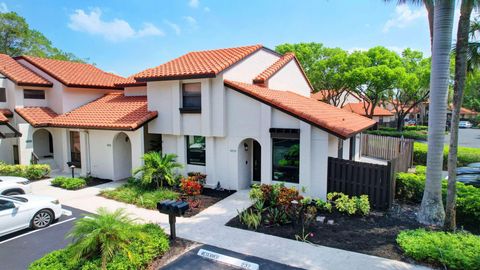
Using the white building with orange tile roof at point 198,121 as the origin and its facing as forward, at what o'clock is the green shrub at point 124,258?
The green shrub is roughly at 11 o'clock from the white building with orange tile roof.

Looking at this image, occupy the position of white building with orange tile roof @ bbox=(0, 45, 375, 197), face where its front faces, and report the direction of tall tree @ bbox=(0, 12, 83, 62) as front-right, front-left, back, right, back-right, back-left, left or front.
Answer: right

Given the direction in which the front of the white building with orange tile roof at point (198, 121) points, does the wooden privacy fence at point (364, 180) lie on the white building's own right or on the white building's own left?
on the white building's own left

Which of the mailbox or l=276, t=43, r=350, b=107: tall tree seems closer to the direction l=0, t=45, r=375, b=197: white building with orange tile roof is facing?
the mailbox

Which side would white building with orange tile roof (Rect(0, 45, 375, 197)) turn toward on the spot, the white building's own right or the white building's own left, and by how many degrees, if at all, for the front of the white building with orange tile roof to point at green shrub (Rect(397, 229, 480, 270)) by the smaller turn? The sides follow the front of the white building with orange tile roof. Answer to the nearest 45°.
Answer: approximately 90° to the white building's own left

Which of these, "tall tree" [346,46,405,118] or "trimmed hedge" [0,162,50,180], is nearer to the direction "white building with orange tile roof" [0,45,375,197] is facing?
the trimmed hedge

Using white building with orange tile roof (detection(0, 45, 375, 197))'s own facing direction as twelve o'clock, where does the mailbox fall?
The mailbox is roughly at 11 o'clock from the white building with orange tile roof.

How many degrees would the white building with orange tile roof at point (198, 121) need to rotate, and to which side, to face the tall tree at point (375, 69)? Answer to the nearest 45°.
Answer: approximately 180°

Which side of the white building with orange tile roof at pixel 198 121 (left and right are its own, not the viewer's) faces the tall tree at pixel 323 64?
back

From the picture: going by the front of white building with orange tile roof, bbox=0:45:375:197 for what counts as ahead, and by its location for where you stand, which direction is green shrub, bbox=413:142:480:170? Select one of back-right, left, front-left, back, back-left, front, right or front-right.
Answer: back-left

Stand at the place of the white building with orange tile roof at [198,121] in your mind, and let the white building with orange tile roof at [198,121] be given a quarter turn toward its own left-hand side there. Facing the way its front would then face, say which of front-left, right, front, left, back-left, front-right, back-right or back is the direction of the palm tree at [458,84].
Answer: front

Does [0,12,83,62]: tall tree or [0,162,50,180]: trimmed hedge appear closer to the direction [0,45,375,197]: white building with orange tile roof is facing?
the trimmed hedge

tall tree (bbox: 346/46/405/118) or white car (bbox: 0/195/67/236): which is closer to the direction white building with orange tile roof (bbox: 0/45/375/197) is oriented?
the white car

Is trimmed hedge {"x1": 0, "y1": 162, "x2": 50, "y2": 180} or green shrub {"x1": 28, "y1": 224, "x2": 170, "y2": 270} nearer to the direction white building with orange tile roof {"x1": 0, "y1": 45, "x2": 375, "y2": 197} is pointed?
the green shrub

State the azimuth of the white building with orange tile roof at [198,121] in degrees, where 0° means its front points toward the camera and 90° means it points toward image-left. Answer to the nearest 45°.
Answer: approximately 45°

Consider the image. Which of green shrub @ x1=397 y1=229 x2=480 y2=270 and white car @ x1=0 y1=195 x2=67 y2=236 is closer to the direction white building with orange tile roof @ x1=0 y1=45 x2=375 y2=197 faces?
the white car

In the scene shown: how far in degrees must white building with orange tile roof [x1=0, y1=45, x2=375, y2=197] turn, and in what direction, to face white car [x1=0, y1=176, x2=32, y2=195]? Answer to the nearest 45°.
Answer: approximately 45° to its right
